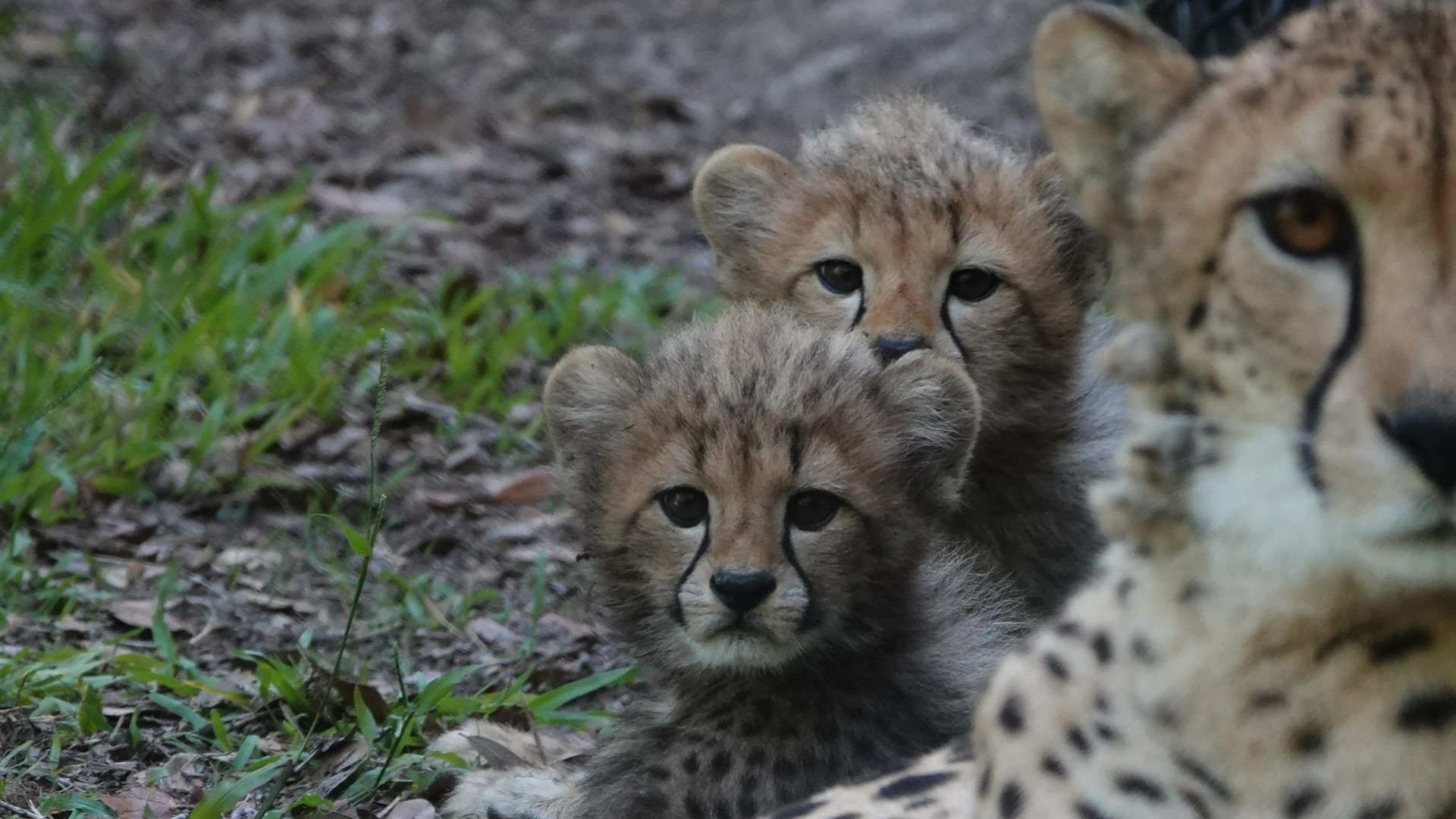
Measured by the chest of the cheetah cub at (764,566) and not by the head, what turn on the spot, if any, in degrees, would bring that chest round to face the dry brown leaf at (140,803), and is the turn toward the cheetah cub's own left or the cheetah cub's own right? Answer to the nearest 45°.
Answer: approximately 45° to the cheetah cub's own right

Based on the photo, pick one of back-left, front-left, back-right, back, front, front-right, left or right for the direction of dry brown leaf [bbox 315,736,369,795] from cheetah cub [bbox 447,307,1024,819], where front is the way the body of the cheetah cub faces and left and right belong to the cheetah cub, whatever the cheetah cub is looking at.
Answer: front-right

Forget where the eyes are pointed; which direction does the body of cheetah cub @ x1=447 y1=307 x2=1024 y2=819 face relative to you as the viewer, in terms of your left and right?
facing the viewer and to the left of the viewer

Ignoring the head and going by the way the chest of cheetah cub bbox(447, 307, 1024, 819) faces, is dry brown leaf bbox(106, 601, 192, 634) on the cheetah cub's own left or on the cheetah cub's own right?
on the cheetah cub's own right

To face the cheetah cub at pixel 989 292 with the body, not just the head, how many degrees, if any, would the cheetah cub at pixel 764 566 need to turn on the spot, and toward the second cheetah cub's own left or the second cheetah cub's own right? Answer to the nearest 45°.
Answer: approximately 180°

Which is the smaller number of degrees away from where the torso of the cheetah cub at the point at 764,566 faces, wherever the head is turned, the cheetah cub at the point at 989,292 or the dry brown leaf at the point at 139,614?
the dry brown leaf

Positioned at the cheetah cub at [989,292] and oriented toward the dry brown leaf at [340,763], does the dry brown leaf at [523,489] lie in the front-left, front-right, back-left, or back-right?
front-right
